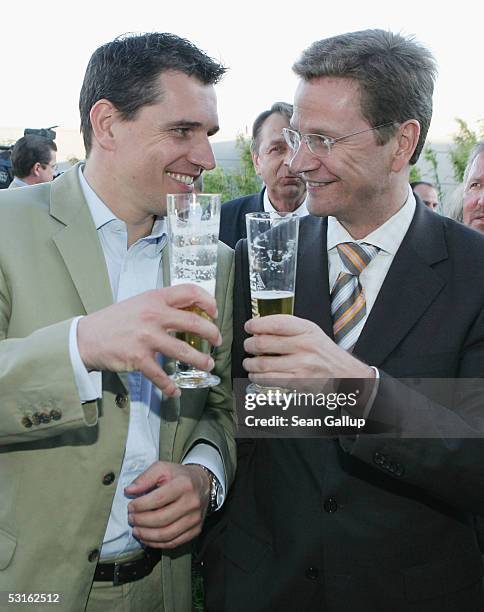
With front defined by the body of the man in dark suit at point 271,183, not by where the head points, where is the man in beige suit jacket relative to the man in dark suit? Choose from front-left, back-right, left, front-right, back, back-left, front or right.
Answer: front-right

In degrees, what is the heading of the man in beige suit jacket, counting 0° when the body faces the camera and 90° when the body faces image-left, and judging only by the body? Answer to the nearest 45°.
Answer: approximately 315°

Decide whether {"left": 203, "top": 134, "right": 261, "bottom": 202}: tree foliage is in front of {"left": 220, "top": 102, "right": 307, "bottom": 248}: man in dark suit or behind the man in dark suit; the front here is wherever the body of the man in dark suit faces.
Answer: behind

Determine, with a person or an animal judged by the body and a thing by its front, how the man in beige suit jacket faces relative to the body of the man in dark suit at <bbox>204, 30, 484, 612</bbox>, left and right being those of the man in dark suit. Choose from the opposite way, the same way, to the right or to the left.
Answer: to the left

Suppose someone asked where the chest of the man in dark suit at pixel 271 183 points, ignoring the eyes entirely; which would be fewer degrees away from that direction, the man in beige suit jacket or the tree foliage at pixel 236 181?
the man in beige suit jacket

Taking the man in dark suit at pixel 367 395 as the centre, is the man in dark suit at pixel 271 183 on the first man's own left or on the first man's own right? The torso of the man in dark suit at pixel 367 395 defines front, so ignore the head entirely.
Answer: on the first man's own right

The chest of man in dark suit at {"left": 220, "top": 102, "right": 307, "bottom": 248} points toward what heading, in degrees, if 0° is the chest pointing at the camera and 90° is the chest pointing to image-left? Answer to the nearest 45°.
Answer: approximately 315°

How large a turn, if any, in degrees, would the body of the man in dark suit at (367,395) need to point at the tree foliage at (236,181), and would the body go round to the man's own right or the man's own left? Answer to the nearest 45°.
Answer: approximately 135° to the man's own right

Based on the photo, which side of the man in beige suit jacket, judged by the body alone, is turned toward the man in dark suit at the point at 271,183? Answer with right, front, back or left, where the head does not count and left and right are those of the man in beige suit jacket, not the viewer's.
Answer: left
